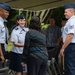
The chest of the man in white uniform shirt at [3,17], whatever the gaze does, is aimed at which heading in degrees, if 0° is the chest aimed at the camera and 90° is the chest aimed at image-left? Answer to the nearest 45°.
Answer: approximately 270°

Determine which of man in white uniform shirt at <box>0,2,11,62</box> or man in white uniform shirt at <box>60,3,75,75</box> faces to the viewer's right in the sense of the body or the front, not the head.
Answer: man in white uniform shirt at <box>0,2,11,62</box>

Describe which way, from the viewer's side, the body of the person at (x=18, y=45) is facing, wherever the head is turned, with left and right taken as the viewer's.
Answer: facing the viewer and to the right of the viewer

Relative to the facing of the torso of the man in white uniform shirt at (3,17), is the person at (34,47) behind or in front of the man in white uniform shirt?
in front

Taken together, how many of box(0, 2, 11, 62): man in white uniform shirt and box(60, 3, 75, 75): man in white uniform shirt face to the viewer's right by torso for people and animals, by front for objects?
1

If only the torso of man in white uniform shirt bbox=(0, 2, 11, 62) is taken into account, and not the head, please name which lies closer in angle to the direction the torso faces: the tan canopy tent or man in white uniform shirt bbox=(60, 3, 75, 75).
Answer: the man in white uniform shirt

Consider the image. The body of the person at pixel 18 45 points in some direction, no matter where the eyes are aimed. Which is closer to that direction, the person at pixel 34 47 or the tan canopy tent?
the person

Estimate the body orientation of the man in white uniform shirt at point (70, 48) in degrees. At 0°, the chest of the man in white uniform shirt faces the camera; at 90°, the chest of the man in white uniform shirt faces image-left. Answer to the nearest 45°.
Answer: approximately 90°
